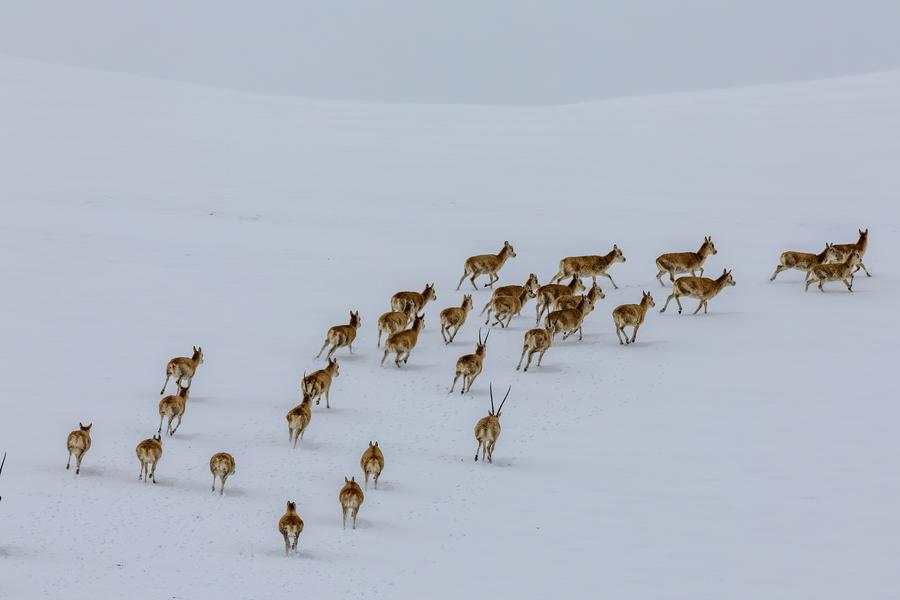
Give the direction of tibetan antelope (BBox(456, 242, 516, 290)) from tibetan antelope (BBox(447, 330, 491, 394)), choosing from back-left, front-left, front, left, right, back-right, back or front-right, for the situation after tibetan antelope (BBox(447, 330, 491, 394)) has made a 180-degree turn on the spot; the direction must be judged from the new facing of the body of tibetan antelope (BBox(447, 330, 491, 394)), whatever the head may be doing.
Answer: back-right

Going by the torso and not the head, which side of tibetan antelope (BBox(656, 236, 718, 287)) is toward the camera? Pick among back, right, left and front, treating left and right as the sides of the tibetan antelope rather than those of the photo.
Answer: right

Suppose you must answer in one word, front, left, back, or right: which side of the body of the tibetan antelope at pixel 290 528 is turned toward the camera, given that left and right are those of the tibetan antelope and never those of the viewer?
back

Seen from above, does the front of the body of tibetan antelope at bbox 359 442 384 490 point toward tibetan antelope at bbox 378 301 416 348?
yes

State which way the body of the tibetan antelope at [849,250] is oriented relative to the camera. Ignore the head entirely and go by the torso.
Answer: to the viewer's right

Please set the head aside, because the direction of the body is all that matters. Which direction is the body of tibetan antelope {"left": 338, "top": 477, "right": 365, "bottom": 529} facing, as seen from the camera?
away from the camera

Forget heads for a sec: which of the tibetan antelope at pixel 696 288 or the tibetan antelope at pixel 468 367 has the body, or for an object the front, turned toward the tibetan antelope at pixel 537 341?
the tibetan antelope at pixel 468 367

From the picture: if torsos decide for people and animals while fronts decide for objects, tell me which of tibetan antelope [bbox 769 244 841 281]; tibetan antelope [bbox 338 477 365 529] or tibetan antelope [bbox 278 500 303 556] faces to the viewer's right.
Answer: tibetan antelope [bbox 769 244 841 281]

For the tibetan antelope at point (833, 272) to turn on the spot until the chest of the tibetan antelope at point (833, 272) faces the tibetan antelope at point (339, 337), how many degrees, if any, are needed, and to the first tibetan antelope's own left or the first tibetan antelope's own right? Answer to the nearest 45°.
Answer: approximately 135° to the first tibetan antelope's own right

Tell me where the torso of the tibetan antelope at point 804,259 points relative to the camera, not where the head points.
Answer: to the viewer's right

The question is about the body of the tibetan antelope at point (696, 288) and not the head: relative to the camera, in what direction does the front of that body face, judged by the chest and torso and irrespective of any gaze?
to the viewer's right

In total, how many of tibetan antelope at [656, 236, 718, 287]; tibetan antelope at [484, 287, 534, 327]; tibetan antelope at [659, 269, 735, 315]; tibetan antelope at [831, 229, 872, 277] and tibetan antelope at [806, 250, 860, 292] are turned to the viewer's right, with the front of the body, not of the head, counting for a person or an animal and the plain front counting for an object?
5

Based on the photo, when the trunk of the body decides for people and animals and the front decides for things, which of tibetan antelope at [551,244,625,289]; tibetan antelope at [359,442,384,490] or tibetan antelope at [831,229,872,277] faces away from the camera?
tibetan antelope at [359,442,384,490]

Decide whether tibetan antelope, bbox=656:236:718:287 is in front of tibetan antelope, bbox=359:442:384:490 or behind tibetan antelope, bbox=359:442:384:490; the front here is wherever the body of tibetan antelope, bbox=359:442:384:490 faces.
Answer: in front

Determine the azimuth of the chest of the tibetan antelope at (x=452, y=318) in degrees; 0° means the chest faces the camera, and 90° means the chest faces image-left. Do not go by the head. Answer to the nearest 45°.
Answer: approximately 225°

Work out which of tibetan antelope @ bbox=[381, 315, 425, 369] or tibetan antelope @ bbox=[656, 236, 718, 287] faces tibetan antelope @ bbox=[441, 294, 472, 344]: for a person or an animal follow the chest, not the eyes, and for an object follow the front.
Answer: tibetan antelope @ bbox=[381, 315, 425, 369]

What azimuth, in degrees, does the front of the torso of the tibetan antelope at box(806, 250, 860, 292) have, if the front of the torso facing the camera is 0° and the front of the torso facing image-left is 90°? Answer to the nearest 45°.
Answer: approximately 270°

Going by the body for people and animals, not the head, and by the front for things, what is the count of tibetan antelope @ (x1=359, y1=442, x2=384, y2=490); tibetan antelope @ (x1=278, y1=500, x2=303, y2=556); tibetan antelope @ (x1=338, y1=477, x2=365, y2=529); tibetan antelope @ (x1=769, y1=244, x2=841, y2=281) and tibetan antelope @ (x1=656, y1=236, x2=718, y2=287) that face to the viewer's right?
2

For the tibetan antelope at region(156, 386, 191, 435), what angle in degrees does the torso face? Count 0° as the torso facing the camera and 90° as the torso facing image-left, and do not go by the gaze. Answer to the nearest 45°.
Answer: approximately 225°

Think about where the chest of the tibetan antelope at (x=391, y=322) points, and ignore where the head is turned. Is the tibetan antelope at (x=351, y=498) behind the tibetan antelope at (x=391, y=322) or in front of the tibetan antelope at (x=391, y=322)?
behind
